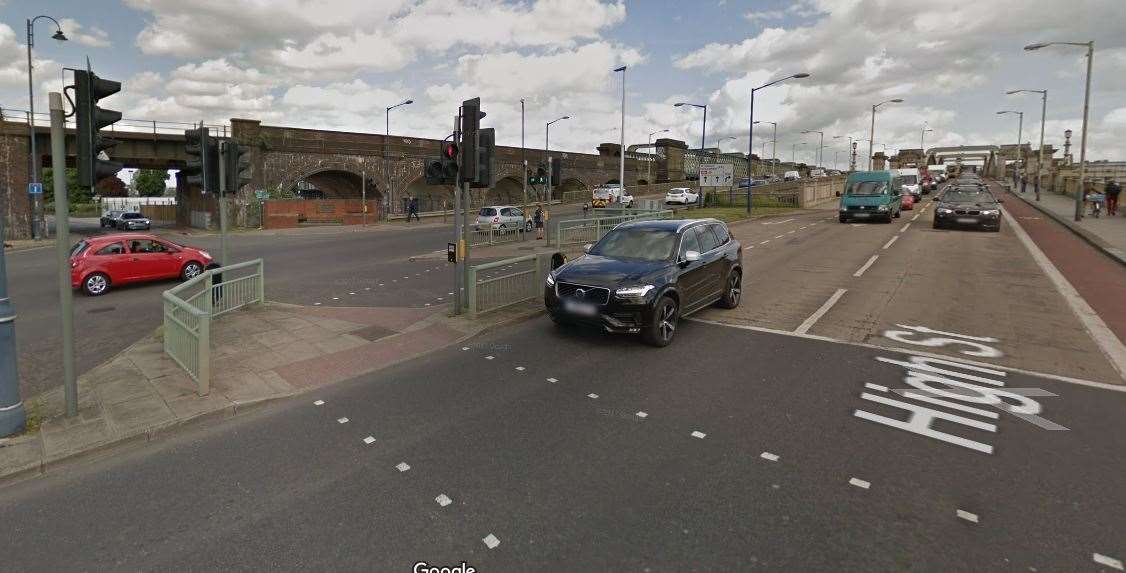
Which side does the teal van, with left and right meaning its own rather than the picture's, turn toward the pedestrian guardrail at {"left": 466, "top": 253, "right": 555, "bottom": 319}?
front

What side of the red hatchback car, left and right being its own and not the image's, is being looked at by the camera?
right

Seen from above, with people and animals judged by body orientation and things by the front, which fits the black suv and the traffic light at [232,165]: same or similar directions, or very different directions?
very different directions

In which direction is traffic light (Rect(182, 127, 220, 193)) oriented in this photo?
to the viewer's left

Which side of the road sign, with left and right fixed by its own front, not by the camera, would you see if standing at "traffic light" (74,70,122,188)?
front

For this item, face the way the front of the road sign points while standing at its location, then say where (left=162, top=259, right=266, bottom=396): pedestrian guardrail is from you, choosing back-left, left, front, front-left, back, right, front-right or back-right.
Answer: front

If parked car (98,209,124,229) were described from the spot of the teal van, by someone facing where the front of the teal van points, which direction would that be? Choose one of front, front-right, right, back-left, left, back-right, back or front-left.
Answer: right

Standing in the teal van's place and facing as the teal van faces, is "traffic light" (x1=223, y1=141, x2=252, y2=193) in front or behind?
in front

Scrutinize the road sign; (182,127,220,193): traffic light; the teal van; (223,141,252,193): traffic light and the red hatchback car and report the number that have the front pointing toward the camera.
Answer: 2

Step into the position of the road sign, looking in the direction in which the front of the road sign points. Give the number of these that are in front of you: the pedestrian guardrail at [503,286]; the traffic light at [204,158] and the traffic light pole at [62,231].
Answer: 3

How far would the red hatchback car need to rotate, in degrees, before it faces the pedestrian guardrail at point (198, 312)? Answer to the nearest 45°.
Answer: approximately 90° to its right

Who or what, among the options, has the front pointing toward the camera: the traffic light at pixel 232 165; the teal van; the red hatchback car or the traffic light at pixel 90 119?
the teal van

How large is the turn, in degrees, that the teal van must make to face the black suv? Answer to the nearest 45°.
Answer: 0° — it already faces it

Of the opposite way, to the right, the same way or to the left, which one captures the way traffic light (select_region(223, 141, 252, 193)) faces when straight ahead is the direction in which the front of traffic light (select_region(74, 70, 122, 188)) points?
the same way

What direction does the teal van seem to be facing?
toward the camera

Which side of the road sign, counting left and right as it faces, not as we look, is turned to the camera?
front
